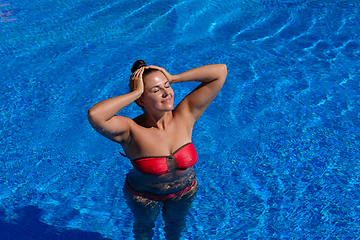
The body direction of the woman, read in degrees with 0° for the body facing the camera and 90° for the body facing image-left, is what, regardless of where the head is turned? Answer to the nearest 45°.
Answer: approximately 315°
